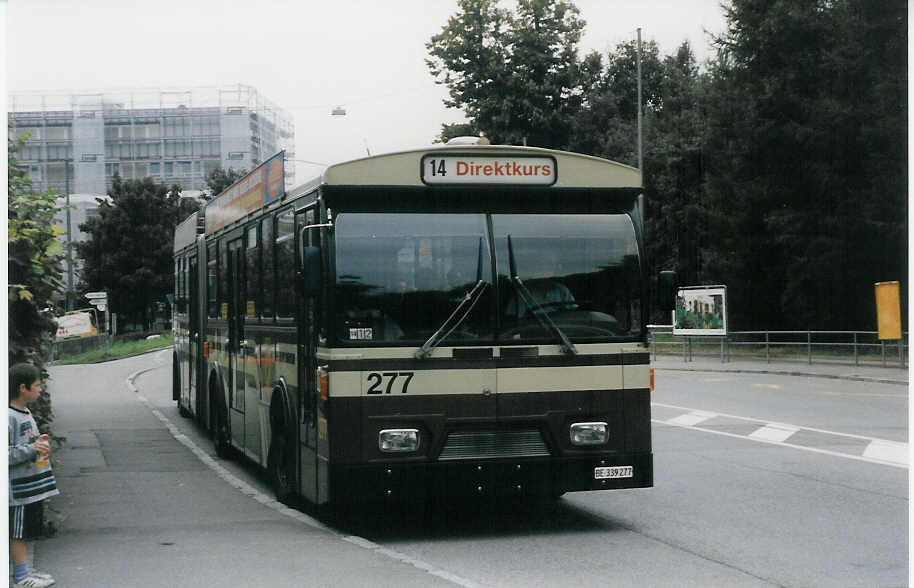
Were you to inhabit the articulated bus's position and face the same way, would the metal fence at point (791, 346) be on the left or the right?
on its left

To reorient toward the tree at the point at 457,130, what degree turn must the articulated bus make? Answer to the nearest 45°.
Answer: approximately 135° to its left

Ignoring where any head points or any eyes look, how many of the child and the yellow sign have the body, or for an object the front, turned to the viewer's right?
1

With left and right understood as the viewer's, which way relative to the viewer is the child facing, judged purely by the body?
facing to the right of the viewer

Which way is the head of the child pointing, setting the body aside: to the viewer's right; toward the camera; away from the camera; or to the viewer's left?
to the viewer's right

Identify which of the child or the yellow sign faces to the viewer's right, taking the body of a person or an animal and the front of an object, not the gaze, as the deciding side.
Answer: the child
